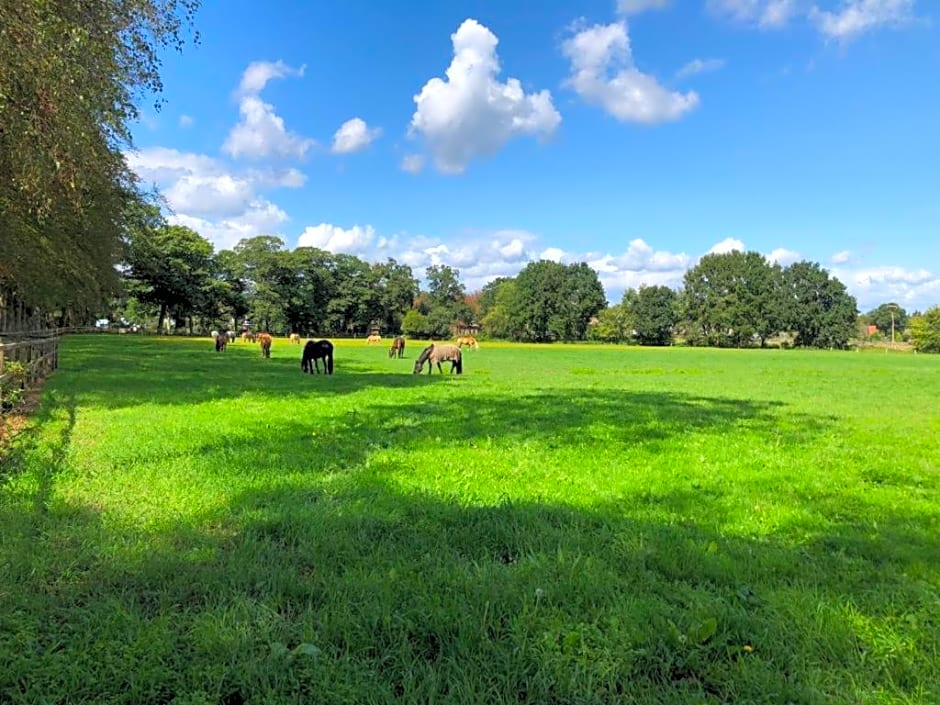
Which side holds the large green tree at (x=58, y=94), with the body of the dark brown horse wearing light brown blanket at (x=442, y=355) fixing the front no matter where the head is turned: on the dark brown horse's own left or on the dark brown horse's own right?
on the dark brown horse's own left

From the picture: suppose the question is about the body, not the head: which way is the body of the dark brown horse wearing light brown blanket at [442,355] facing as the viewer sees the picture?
to the viewer's left
